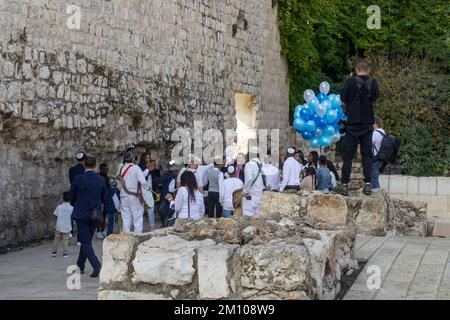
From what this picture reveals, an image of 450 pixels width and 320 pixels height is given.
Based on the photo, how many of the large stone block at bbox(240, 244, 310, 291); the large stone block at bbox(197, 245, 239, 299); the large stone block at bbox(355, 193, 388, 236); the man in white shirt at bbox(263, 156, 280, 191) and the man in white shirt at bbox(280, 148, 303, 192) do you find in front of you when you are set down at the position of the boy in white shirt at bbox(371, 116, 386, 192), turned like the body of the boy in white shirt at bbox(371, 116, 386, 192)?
2

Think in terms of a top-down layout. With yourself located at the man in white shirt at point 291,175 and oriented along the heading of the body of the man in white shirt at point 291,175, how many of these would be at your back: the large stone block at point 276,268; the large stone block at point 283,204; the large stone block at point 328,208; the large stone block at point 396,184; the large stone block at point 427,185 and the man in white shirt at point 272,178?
3

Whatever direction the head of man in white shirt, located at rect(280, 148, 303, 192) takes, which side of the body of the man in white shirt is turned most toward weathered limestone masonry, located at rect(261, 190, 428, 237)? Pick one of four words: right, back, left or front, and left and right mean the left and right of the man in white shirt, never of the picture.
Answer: back

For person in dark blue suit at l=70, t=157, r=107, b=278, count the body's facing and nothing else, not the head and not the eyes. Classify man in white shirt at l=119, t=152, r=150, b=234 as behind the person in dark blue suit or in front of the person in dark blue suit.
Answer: in front

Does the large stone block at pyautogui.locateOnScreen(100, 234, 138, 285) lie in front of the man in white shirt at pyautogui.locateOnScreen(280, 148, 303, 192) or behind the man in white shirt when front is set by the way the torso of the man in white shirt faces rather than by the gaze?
behind

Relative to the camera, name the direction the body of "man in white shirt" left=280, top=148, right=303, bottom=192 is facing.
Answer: away from the camera

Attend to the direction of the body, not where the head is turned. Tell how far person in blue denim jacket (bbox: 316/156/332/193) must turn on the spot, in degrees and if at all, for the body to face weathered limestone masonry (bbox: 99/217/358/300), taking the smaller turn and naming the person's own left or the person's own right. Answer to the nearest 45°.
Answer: approximately 180°

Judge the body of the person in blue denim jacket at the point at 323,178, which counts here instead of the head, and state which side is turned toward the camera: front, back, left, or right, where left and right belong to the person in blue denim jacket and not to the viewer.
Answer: back

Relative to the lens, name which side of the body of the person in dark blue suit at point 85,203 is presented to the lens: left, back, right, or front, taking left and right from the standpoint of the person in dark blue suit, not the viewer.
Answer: back

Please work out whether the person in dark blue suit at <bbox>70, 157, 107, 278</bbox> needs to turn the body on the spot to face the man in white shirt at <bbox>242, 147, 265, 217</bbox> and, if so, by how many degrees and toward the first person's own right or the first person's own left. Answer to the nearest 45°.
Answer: approximately 45° to the first person's own right

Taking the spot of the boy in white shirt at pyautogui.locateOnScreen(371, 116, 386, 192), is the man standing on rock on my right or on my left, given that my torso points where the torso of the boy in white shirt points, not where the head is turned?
on my left
